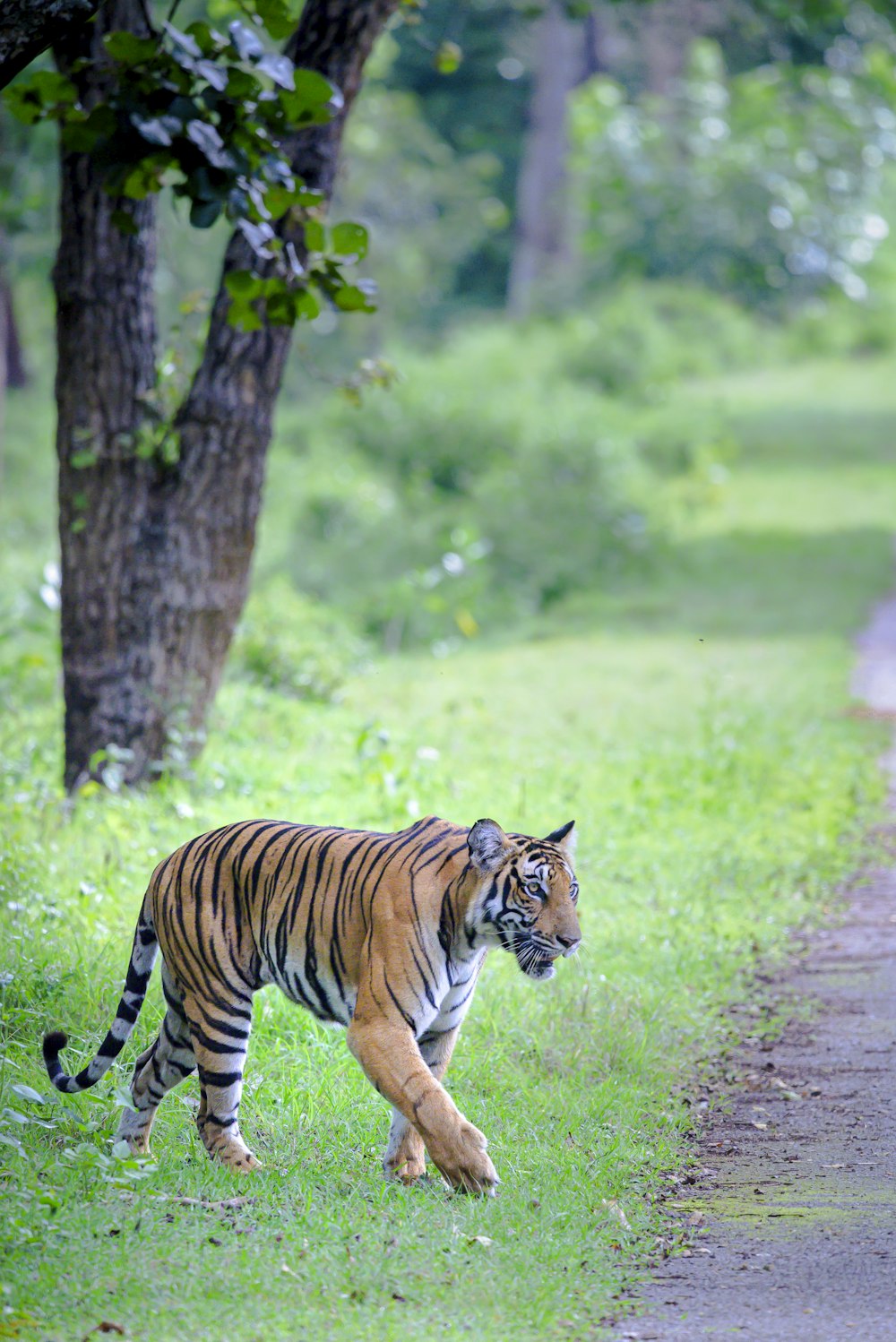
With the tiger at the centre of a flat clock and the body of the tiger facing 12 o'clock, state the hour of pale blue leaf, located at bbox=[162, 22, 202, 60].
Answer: The pale blue leaf is roughly at 7 o'clock from the tiger.

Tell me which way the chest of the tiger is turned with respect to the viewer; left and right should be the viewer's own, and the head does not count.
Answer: facing the viewer and to the right of the viewer

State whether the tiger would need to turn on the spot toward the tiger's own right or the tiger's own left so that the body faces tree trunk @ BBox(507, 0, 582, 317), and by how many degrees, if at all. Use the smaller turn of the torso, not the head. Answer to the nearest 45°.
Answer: approximately 135° to the tiger's own left

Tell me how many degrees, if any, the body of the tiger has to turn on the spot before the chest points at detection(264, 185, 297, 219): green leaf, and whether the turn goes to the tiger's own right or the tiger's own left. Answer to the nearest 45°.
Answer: approximately 135° to the tiger's own left

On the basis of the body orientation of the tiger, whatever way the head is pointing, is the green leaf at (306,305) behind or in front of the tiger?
behind

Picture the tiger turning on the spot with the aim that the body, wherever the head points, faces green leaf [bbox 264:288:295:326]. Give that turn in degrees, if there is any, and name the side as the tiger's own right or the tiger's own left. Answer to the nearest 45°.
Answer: approximately 135° to the tiger's own left

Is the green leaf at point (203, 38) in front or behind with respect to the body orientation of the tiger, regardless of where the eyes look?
behind
